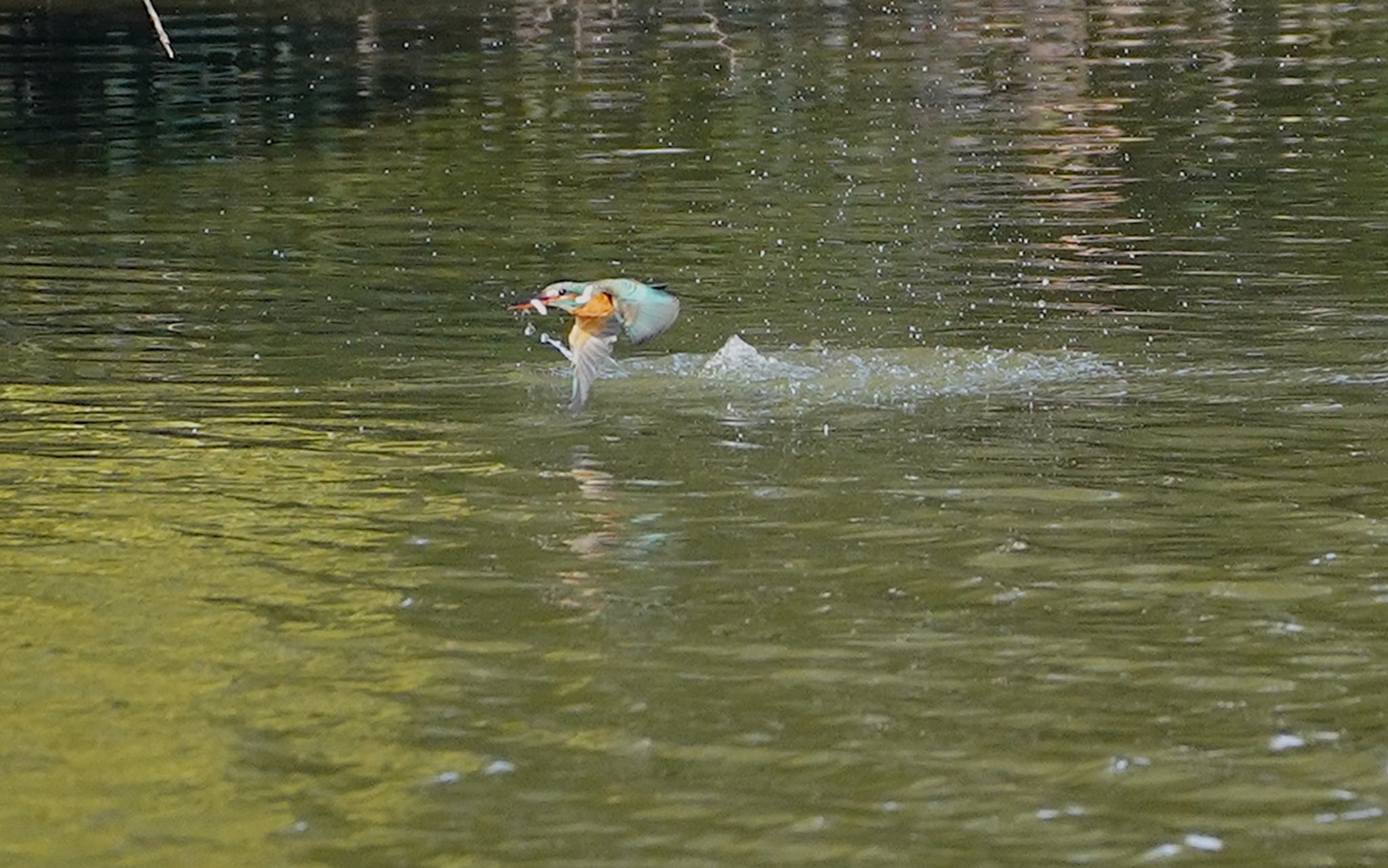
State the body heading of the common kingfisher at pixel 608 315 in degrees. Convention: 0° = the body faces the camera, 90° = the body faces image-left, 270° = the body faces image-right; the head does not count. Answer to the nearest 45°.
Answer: approximately 90°
